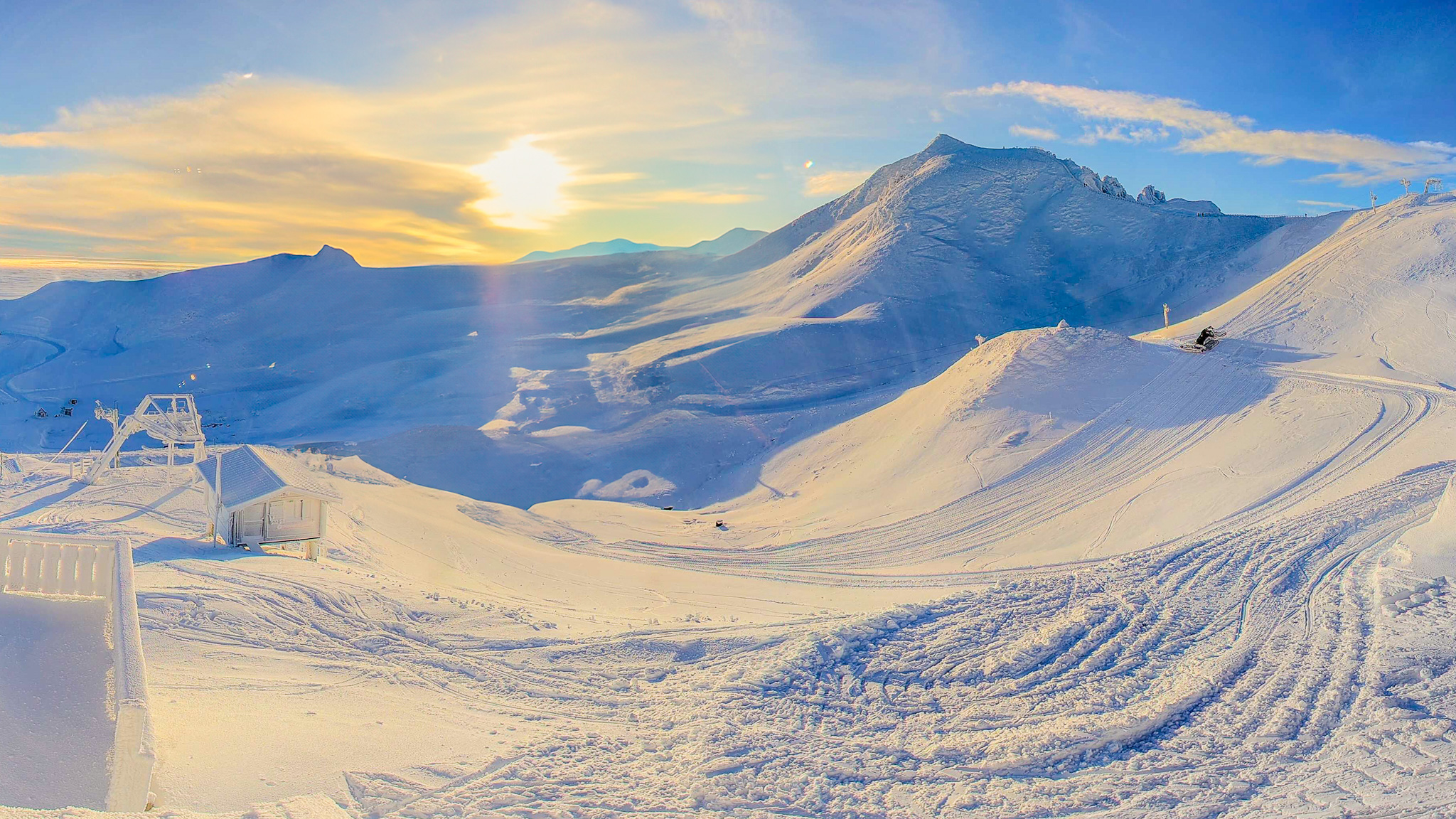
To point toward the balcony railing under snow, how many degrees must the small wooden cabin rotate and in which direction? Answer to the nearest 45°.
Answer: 0° — it already faces it

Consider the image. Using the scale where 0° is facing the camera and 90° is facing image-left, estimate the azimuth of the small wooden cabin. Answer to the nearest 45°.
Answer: approximately 0°

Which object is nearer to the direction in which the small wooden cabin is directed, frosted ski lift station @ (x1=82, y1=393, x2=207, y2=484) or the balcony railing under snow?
the balcony railing under snow

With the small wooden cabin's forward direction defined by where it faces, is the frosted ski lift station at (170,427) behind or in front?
behind

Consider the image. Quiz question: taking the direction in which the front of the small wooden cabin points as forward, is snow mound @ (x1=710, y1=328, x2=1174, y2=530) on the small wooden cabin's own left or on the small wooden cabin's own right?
on the small wooden cabin's own left

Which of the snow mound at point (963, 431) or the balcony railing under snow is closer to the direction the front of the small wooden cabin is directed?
the balcony railing under snow
